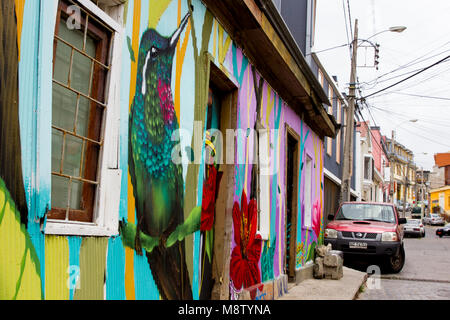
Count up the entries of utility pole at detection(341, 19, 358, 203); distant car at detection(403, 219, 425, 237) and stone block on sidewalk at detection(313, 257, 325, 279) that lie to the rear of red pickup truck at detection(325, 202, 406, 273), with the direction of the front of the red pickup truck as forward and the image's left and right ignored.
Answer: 2

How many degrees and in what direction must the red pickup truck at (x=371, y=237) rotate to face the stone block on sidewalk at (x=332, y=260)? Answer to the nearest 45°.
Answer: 0° — it already faces it

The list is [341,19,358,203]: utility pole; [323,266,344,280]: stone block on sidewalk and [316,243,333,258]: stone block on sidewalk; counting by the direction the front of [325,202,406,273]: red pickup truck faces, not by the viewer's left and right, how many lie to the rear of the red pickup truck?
1

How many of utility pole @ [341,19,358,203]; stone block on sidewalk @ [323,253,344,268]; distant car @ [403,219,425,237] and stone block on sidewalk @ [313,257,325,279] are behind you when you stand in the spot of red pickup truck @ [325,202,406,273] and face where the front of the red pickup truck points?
2

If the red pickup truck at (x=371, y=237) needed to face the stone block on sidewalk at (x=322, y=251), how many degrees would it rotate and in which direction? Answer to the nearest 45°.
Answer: approximately 45° to its right

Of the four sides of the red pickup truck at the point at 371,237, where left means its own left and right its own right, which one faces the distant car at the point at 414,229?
back

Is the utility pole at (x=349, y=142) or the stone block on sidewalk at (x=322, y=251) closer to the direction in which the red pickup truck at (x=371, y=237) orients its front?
the stone block on sidewalk

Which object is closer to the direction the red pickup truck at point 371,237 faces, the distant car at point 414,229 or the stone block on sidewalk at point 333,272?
the stone block on sidewalk

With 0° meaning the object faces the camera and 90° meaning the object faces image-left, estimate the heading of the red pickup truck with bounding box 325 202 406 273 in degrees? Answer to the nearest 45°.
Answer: approximately 0°

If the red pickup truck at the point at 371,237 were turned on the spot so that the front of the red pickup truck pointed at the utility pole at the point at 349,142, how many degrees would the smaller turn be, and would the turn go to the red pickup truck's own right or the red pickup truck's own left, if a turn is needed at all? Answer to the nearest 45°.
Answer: approximately 180°
